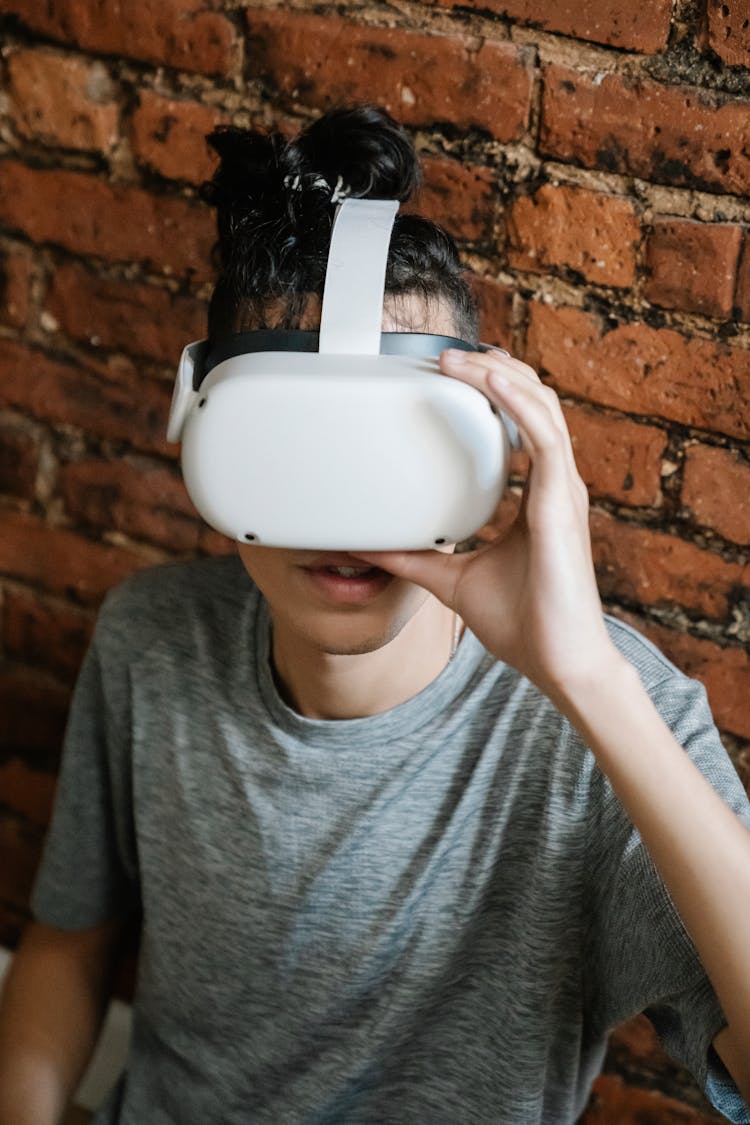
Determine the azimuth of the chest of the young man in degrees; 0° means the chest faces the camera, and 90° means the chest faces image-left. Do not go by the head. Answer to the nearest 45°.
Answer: approximately 0°
